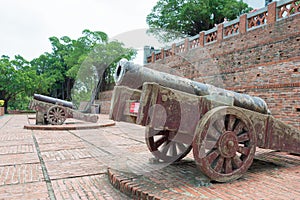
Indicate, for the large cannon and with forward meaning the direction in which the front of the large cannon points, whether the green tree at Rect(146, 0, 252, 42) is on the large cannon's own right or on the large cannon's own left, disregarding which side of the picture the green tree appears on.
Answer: on the large cannon's own right
